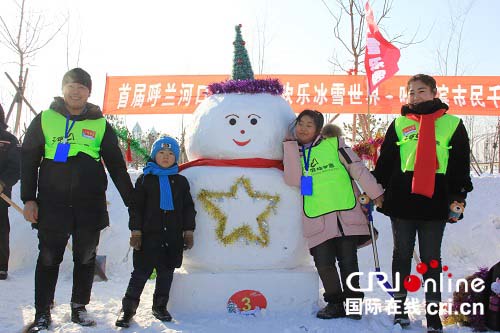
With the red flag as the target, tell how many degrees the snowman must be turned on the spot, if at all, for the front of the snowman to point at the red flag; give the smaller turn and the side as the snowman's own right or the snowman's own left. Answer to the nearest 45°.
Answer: approximately 135° to the snowman's own left

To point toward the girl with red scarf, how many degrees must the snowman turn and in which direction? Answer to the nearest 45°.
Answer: approximately 90° to its left

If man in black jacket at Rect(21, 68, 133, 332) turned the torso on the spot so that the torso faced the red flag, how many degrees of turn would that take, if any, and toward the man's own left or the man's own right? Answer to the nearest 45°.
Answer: approximately 135° to the man's own left

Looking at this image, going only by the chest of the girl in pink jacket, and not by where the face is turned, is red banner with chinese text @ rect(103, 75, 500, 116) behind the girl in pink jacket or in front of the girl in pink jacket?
behind
